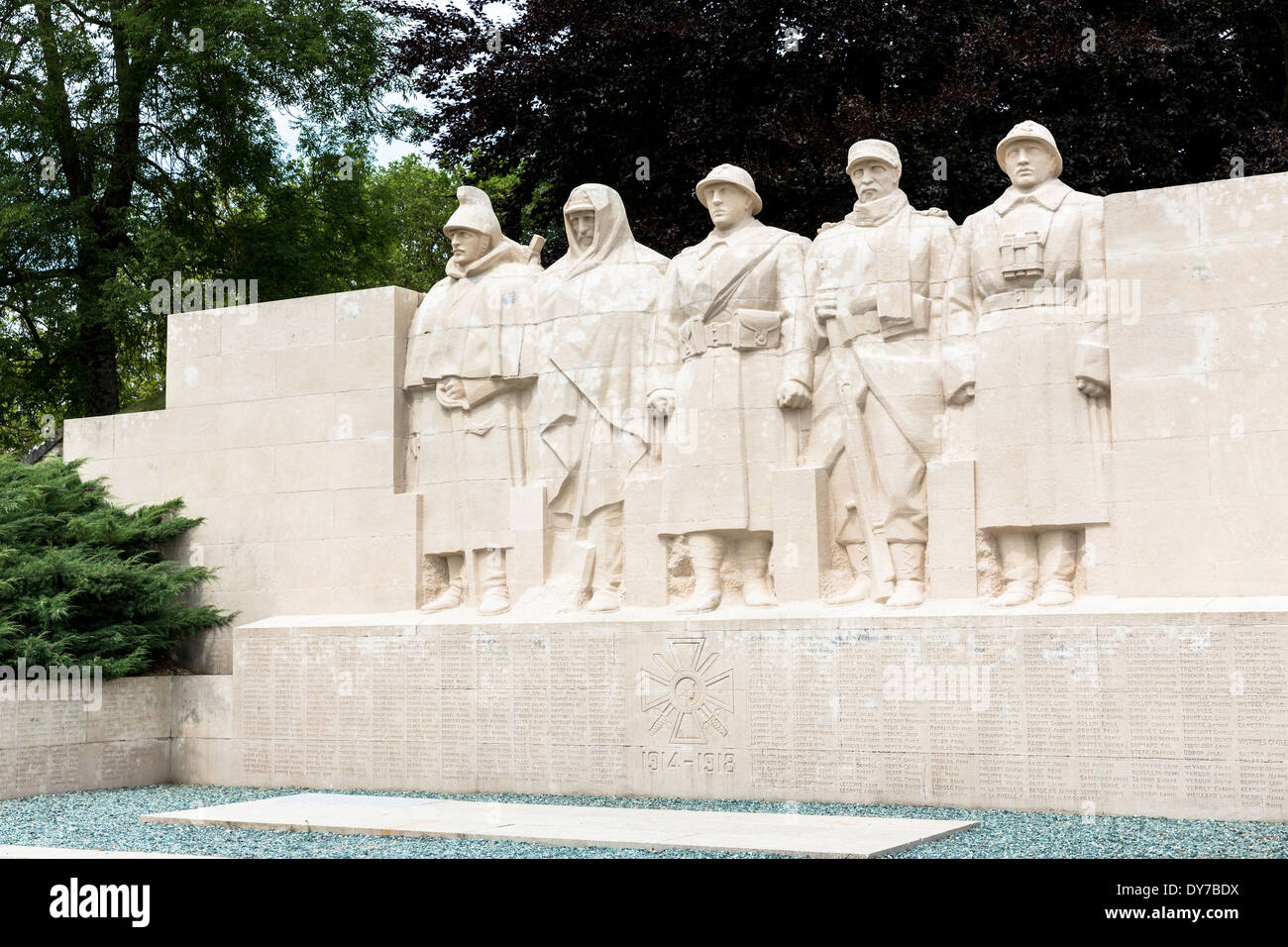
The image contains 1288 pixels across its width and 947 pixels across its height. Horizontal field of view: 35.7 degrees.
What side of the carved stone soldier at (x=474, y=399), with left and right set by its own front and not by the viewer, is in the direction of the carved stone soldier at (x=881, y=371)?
left

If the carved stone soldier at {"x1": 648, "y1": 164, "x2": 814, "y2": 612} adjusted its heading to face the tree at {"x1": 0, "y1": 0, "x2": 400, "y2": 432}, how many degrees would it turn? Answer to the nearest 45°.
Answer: approximately 90° to its right

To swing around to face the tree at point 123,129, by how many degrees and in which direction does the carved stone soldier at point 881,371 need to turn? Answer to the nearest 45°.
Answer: approximately 90° to its right

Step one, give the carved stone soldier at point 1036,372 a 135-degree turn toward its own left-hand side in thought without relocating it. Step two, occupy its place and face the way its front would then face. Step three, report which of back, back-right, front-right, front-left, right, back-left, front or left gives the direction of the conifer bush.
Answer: back-left

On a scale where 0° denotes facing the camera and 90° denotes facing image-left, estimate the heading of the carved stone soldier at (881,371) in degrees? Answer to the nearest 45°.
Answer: approximately 45°

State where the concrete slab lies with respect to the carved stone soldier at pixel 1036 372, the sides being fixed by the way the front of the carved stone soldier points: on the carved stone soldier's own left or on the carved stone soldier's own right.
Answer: on the carved stone soldier's own right

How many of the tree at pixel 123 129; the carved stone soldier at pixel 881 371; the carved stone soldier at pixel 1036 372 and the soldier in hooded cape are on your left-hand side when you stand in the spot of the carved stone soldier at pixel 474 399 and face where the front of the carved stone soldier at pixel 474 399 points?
3

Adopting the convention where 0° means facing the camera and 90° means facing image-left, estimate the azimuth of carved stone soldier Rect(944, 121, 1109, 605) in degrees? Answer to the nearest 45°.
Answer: approximately 0°

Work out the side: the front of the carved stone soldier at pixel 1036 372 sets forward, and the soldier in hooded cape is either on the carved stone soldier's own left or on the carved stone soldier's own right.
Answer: on the carved stone soldier's own right

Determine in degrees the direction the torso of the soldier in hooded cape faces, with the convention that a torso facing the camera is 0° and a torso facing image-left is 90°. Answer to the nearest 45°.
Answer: approximately 45°

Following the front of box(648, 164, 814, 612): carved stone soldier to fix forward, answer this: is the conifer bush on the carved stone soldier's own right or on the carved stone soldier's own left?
on the carved stone soldier's own right
